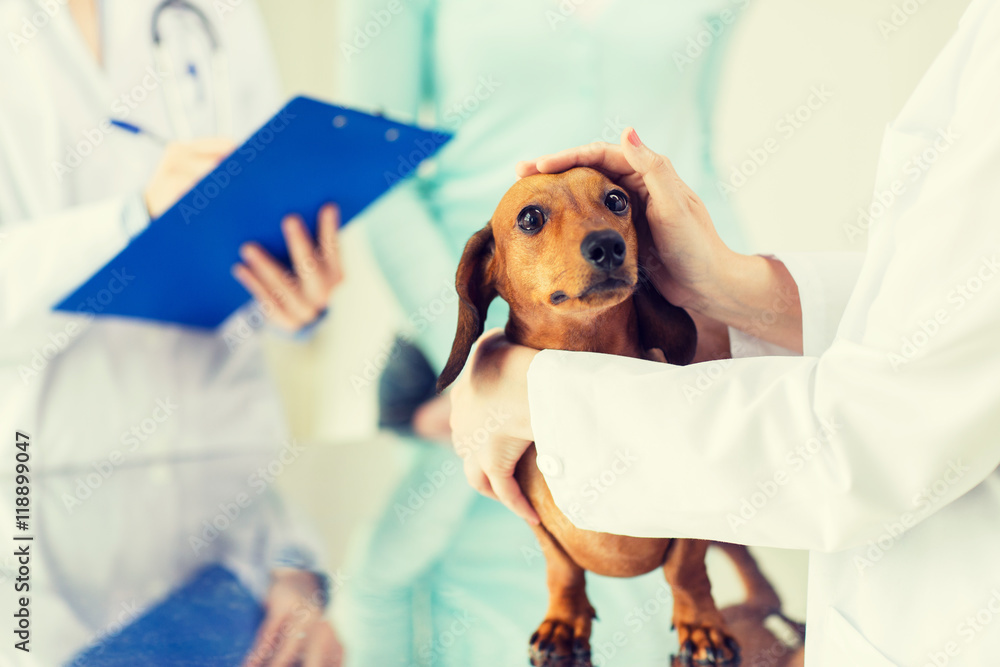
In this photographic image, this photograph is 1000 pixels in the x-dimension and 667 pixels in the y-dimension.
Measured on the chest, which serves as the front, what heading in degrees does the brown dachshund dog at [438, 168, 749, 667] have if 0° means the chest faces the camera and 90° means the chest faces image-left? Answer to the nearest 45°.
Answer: approximately 0°
